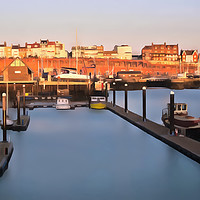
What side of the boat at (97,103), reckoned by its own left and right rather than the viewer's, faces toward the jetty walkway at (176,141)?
front

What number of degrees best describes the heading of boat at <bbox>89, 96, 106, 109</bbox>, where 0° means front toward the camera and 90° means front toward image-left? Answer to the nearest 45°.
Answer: approximately 0°

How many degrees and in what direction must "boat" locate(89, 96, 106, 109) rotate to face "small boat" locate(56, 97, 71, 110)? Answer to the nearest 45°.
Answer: approximately 90° to its right

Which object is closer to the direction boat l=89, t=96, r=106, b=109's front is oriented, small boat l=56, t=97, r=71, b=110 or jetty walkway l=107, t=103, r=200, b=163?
the jetty walkway
